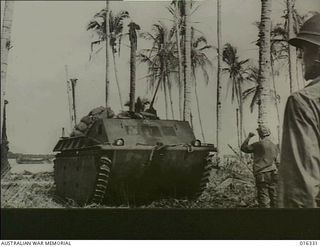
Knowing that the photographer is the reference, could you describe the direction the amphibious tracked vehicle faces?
facing the viewer and to the right of the viewer

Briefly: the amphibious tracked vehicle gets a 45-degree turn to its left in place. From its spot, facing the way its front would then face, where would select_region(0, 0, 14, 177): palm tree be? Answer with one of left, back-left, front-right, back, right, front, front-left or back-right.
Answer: back

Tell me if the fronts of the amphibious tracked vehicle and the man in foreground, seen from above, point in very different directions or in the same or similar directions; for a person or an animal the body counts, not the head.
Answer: very different directions

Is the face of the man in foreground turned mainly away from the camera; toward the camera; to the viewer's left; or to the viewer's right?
to the viewer's left

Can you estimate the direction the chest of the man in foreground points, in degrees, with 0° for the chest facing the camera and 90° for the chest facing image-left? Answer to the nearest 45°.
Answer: approximately 135°
